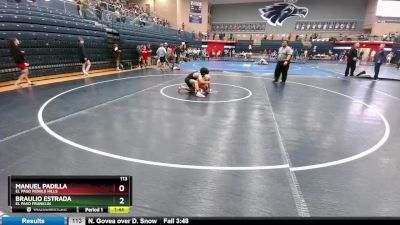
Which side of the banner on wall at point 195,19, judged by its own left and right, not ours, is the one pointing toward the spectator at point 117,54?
front

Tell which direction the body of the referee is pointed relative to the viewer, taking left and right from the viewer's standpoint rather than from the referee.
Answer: facing the viewer and to the left of the viewer

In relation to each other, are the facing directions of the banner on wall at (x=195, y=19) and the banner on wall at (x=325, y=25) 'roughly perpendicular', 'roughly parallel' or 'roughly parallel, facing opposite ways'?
roughly parallel

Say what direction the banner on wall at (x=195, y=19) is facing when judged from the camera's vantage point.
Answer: facing the viewer

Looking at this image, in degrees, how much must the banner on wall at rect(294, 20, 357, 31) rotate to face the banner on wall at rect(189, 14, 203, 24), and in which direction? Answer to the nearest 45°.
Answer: approximately 90° to its right

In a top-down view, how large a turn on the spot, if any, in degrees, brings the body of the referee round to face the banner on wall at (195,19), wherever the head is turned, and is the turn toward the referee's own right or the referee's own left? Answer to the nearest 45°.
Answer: approximately 90° to the referee's own right

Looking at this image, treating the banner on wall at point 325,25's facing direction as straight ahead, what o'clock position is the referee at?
The referee is roughly at 12 o'clock from the banner on wall.

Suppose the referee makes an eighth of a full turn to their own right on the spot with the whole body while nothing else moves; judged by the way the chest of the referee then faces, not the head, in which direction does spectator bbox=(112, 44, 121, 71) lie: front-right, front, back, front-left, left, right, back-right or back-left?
front

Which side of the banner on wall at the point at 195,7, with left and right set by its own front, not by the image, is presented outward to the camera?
front

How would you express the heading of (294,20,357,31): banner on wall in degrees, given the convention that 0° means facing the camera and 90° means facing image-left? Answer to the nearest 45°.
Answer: approximately 0°
